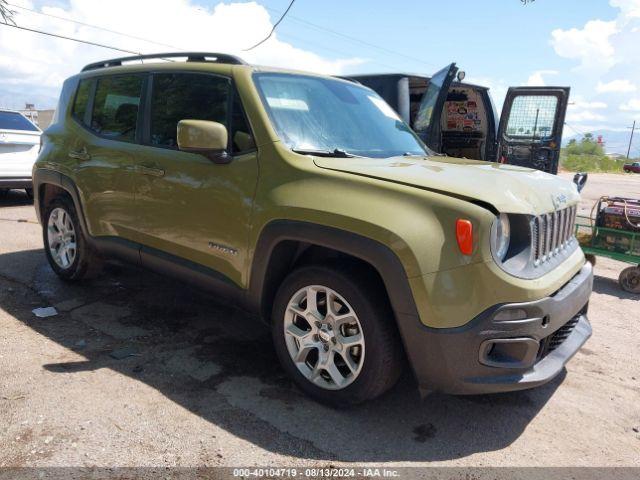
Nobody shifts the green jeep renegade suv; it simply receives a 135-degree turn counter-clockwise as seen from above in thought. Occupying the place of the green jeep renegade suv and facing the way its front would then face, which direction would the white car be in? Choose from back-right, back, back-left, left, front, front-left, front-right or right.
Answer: front-left

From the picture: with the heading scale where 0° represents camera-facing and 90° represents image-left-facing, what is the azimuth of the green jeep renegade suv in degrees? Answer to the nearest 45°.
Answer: approximately 315°
